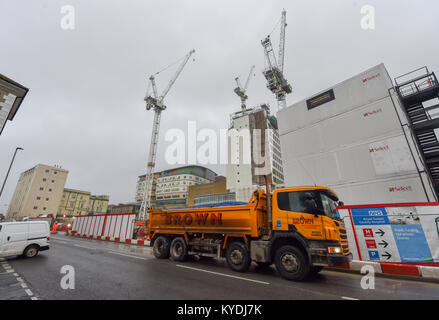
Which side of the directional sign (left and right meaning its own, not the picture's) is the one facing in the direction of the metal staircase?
back

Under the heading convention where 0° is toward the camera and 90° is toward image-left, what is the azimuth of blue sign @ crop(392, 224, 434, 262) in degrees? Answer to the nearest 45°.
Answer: approximately 0°

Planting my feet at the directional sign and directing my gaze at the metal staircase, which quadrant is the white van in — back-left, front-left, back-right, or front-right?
back-left

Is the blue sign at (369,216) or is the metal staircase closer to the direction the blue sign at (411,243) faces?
the blue sign

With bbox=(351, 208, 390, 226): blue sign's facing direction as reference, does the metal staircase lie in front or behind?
behind

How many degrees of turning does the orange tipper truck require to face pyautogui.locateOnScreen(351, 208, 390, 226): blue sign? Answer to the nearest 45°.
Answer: approximately 90° to its left

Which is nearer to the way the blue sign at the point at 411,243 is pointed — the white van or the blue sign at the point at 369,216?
the white van

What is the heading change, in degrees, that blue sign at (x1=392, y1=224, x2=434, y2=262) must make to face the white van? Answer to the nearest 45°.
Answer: approximately 45° to its right

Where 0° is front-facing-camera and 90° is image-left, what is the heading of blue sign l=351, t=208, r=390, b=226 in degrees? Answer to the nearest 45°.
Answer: approximately 0°

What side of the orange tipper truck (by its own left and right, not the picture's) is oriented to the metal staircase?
left

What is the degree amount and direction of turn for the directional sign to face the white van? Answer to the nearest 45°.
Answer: approximately 45° to its right

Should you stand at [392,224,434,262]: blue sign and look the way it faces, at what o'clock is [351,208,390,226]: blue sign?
[351,208,390,226]: blue sign is roughly at 3 o'clock from [392,224,434,262]: blue sign.

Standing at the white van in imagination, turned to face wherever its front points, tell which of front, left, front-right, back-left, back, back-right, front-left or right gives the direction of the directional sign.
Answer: back-left

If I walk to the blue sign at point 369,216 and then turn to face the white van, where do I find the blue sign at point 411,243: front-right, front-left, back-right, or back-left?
back-left

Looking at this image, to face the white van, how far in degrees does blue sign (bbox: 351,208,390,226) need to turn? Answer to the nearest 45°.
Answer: approximately 45° to its right

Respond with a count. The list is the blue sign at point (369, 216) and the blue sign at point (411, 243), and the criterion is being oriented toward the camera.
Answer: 2
